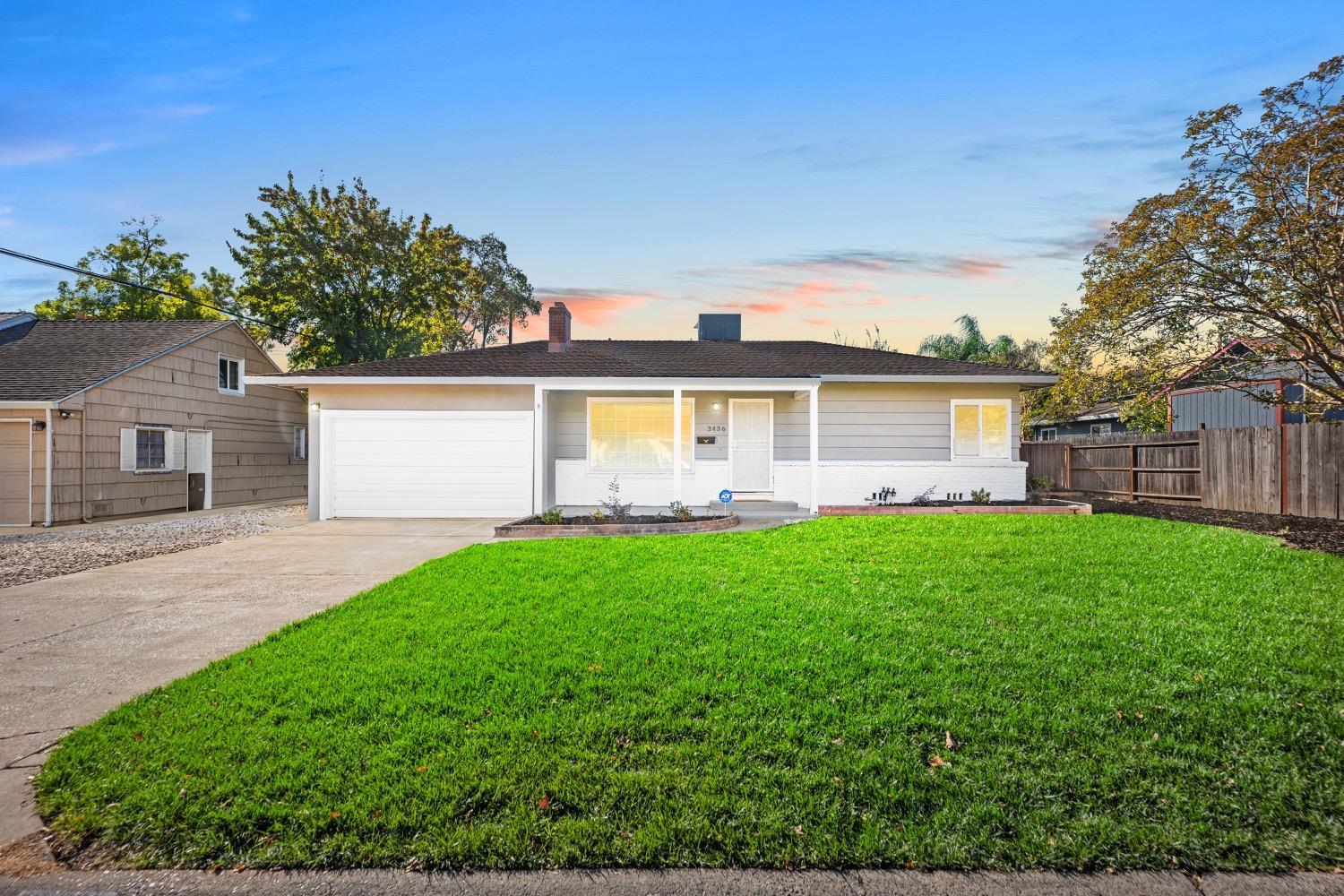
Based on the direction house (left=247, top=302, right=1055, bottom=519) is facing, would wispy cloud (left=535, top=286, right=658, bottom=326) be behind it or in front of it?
behind

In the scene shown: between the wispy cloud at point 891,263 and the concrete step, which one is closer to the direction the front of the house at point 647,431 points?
the concrete step

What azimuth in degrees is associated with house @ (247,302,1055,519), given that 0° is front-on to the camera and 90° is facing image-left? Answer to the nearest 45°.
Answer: approximately 0°

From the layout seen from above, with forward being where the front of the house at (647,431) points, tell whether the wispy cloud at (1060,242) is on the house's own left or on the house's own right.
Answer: on the house's own left

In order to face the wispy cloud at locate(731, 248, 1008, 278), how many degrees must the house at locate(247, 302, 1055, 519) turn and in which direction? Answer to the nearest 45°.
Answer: approximately 135° to its left

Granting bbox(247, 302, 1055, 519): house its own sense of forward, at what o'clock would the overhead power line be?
The overhead power line is roughly at 4 o'clock from the house.

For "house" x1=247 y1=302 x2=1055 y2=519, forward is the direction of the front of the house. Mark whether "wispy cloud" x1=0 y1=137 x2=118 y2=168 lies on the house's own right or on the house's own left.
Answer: on the house's own right

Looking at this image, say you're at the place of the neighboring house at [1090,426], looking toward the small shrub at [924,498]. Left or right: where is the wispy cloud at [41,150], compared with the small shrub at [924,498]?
right
